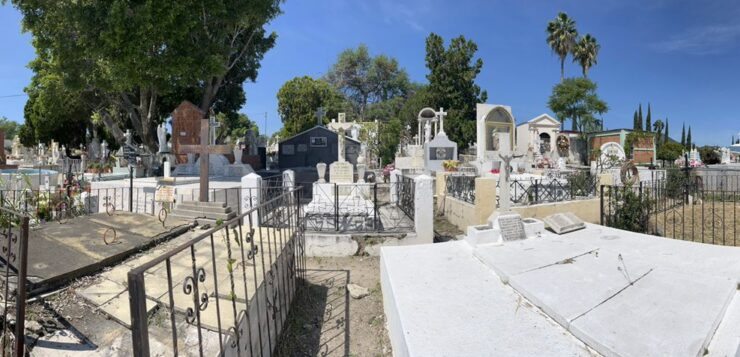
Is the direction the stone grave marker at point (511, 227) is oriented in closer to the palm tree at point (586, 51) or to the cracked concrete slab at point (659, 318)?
the cracked concrete slab

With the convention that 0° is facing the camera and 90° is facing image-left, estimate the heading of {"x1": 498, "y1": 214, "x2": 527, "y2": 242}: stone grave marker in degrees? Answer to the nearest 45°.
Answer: approximately 0°

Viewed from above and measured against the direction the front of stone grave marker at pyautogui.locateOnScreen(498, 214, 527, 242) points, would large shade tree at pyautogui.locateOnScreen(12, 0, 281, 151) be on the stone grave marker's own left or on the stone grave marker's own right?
on the stone grave marker's own right

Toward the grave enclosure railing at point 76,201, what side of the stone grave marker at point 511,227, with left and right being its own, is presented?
right

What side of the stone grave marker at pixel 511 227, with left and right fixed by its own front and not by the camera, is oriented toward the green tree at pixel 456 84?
back

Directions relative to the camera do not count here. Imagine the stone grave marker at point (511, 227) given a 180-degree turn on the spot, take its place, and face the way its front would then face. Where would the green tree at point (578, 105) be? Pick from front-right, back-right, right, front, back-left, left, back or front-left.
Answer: front

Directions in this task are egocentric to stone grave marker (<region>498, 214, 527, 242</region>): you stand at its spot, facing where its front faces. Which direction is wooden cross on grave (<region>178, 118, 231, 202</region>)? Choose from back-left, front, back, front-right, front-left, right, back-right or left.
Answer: right

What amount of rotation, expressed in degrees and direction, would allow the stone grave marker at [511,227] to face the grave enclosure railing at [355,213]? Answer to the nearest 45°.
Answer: approximately 135° to its right

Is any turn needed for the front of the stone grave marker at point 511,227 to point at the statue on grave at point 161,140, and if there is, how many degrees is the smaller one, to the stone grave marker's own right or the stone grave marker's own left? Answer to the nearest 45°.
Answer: approximately 135° to the stone grave marker's own right

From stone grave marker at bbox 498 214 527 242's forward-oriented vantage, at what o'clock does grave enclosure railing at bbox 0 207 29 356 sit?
The grave enclosure railing is roughly at 1 o'clock from the stone grave marker.

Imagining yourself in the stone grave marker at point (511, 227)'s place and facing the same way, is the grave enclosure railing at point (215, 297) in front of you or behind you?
in front

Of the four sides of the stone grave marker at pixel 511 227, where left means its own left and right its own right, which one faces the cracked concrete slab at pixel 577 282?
front
